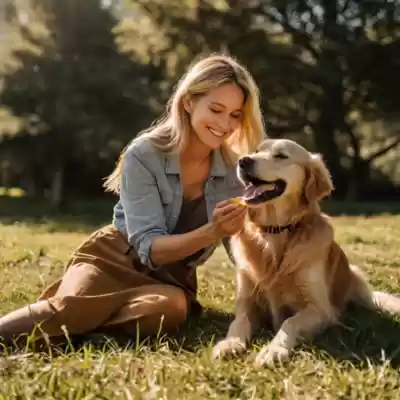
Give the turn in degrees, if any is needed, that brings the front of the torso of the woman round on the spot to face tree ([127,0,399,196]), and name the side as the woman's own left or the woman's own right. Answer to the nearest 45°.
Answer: approximately 135° to the woman's own left

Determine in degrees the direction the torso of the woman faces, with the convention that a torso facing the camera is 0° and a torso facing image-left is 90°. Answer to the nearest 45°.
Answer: approximately 315°

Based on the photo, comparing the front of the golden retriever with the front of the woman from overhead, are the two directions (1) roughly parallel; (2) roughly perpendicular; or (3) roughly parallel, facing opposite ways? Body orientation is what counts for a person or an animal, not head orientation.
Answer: roughly perpendicular

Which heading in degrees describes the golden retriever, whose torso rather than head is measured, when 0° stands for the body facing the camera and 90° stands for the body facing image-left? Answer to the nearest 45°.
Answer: approximately 45°

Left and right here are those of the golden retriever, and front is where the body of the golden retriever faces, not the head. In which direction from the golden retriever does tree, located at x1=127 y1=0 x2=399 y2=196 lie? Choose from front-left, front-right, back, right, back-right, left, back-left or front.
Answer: back-right

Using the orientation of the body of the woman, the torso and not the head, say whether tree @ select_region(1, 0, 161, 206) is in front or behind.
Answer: behind
